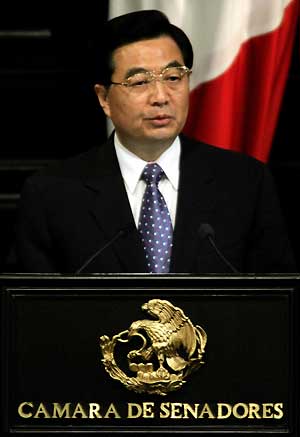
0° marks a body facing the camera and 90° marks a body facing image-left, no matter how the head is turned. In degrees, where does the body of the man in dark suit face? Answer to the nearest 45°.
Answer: approximately 0°

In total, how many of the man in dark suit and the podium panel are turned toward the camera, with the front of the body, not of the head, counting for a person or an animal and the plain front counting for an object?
2

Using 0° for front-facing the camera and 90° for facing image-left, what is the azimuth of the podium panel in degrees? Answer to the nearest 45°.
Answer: approximately 0°

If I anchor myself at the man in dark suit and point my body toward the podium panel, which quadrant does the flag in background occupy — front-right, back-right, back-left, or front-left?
back-left
